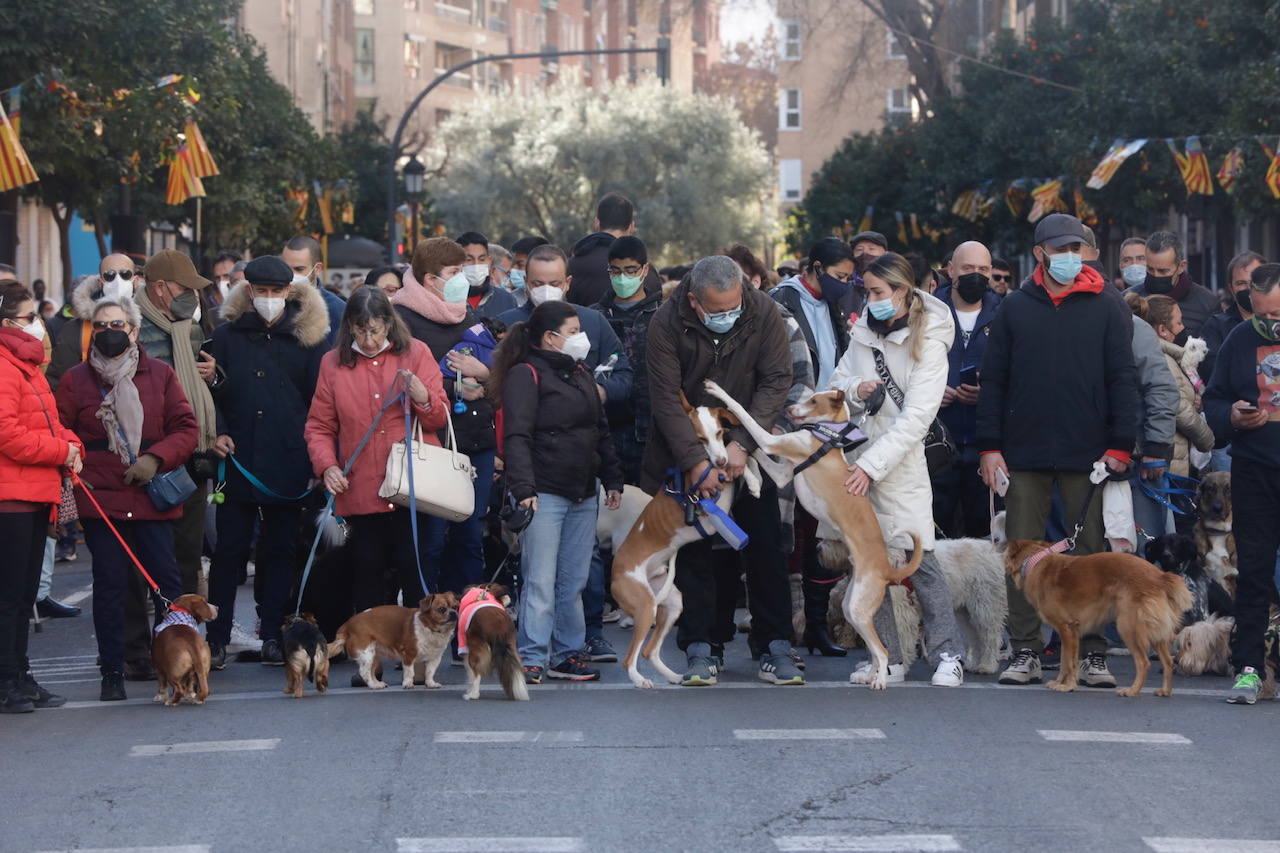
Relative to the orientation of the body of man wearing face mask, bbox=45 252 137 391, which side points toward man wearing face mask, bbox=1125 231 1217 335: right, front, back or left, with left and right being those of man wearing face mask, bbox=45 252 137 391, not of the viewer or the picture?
left

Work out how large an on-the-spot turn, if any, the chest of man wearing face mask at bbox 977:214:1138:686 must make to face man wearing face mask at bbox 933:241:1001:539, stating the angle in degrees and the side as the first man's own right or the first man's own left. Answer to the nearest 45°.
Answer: approximately 180°

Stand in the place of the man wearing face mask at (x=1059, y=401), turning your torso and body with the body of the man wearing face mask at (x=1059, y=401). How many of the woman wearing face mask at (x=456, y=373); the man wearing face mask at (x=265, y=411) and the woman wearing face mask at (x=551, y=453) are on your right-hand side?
3

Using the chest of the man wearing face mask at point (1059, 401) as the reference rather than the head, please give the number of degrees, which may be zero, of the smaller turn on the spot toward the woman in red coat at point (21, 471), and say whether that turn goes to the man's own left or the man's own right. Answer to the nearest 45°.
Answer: approximately 90° to the man's own right

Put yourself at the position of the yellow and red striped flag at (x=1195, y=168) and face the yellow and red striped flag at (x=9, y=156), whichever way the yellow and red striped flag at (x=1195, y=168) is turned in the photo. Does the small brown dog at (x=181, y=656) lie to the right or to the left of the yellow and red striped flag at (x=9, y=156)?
left

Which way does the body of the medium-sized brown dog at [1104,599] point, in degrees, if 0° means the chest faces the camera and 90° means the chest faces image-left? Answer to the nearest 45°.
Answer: approximately 90°

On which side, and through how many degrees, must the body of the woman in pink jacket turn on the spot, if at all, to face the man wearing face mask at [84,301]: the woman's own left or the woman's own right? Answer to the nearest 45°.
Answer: approximately 135° to the woman's own right

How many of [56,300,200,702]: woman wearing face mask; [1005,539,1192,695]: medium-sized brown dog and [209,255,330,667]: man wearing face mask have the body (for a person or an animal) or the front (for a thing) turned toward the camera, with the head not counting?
2
